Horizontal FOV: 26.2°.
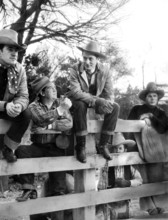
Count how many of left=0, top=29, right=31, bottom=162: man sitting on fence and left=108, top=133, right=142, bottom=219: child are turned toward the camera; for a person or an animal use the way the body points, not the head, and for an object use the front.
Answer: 2

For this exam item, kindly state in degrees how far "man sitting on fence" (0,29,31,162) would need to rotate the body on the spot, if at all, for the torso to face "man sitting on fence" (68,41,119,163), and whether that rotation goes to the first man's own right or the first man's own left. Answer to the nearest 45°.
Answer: approximately 135° to the first man's own left

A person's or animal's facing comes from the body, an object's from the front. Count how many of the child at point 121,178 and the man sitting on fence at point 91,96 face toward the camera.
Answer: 2

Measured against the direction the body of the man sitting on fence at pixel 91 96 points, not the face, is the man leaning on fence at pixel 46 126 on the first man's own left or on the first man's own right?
on the first man's own right

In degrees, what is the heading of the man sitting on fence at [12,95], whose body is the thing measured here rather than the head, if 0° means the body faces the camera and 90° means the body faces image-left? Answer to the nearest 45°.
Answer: approximately 0°
